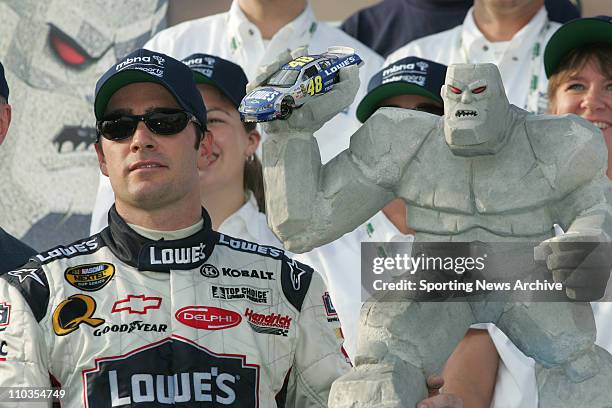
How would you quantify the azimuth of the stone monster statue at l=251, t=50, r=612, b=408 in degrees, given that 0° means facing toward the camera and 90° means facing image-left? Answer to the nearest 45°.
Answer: approximately 0°

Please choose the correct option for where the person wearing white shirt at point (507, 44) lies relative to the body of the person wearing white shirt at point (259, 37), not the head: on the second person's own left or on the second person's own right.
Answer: on the second person's own left

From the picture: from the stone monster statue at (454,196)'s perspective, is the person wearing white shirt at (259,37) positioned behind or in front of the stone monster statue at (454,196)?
behind

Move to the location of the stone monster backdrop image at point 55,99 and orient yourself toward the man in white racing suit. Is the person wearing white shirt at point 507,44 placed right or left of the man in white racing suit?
left

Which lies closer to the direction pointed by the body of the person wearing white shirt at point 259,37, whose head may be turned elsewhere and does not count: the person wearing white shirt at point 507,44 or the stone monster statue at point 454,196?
the stone monster statue

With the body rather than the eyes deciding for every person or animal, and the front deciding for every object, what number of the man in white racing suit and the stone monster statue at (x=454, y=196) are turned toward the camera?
2

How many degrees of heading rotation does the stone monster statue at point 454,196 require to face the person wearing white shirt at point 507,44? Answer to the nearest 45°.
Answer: approximately 180°

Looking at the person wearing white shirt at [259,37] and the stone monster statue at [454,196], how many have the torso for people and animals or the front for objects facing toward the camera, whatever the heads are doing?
2
